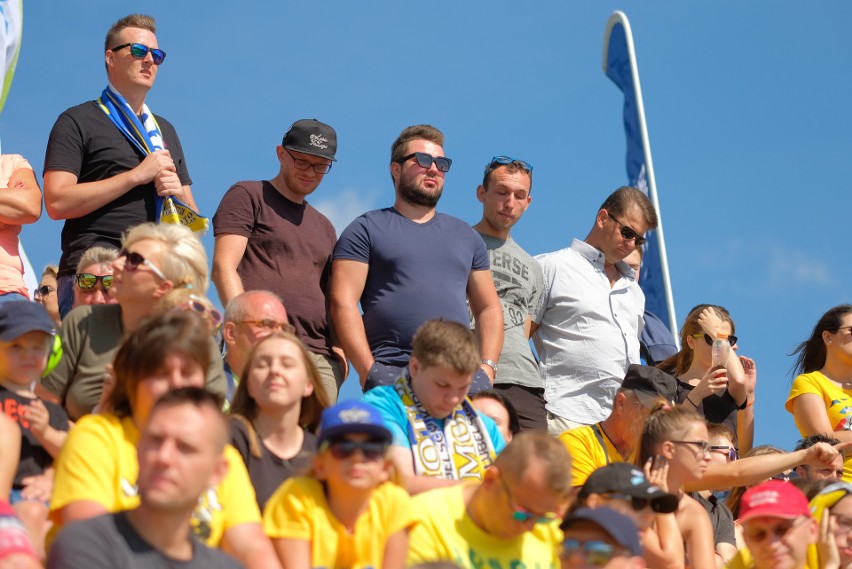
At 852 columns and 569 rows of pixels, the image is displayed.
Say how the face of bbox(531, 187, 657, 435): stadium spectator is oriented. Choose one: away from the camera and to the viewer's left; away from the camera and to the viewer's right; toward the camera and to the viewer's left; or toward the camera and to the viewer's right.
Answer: toward the camera and to the viewer's right

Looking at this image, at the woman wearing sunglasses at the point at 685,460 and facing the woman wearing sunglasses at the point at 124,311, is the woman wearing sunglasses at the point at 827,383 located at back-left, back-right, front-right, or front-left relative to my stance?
back-right

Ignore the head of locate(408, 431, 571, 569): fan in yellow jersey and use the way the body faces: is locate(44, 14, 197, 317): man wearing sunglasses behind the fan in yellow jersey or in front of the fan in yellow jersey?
behind

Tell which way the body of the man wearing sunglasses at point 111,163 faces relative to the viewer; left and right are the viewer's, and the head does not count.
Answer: facing the viewer and to the right of the viewer

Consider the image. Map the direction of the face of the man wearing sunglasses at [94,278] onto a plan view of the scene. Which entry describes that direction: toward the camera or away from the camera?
toward the camera

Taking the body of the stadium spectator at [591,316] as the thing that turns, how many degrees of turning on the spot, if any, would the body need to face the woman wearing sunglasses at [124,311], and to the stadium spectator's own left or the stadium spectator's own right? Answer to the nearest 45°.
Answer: approximately 90° to the stadium spectator's own right

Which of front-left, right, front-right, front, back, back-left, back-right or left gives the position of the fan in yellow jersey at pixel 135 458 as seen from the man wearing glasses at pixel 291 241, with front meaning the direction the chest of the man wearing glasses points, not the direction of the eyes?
front-right

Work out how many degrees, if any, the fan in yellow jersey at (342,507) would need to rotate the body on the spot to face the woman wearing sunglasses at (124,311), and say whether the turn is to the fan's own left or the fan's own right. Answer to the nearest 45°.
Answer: approximately 135° to the fan's own right

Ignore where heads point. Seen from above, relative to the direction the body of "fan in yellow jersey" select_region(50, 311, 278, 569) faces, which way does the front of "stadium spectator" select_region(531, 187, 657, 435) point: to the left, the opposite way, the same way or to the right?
the same way

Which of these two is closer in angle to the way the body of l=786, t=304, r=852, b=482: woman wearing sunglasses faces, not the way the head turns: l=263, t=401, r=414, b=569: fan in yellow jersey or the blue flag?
the fan in yellow jersey

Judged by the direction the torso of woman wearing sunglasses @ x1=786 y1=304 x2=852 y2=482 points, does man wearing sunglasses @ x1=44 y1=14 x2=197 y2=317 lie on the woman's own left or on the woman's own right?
on the woman's own right

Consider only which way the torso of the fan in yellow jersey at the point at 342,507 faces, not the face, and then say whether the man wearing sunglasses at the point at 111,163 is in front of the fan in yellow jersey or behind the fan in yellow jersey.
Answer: behind

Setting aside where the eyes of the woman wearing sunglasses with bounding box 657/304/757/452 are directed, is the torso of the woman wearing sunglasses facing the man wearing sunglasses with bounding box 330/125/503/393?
no

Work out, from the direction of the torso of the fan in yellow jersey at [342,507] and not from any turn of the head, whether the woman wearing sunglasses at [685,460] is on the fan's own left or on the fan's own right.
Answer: on the fan's own left

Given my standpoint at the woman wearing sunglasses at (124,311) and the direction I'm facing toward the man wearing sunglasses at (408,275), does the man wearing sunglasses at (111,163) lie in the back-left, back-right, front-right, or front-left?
front-left

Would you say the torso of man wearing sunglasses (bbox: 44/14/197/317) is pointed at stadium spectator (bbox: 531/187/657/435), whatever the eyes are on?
no

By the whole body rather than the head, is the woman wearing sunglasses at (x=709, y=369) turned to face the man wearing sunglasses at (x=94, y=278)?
no

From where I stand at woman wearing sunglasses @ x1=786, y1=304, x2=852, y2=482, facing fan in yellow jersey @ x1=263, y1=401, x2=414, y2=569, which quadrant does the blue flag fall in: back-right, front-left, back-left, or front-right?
back-right
